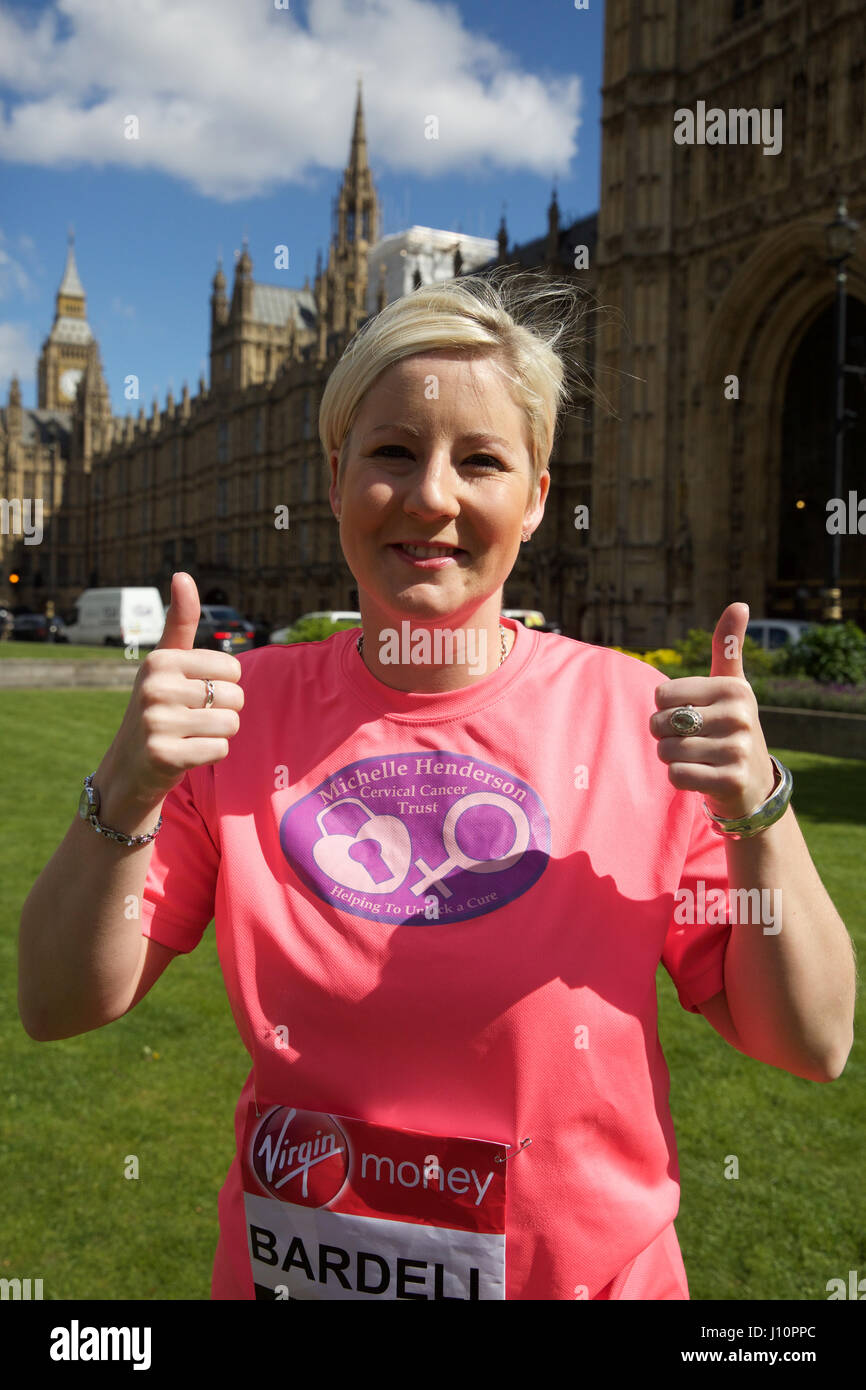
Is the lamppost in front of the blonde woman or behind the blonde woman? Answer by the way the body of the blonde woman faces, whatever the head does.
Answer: behind

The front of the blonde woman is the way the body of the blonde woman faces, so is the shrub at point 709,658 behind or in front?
behind

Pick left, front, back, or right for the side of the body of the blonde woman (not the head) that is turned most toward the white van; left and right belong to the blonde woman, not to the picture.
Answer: back

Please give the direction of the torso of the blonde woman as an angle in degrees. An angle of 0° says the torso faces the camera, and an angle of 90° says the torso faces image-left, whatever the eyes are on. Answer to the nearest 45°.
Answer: approximately 0°

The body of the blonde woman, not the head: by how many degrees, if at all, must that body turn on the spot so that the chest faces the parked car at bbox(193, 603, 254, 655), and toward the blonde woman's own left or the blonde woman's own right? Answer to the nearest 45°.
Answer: approximately 180°
